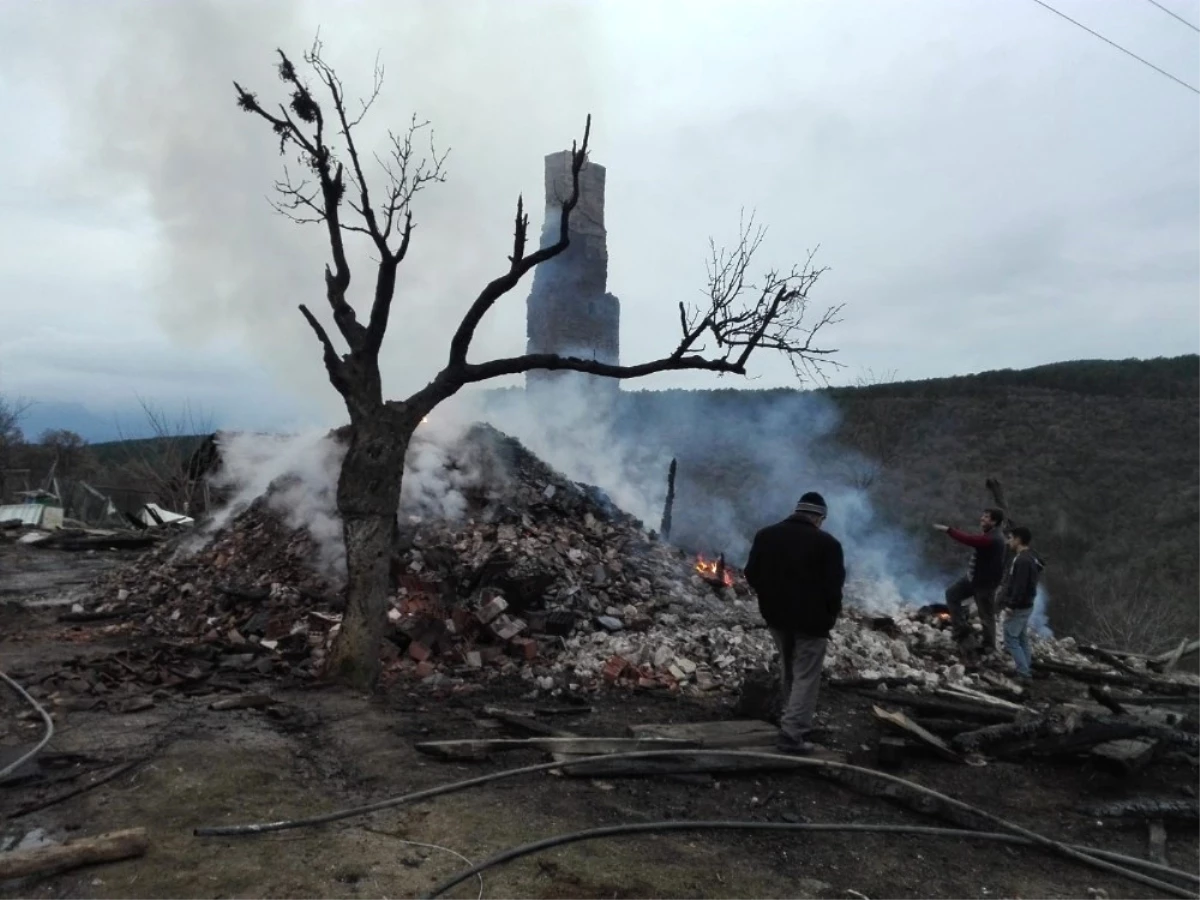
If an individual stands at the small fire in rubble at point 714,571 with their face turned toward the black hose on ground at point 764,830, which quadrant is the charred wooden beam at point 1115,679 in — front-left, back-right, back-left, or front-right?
front-left

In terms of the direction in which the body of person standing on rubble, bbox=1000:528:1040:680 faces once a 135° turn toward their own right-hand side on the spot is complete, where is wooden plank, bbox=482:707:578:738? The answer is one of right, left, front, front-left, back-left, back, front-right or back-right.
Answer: back

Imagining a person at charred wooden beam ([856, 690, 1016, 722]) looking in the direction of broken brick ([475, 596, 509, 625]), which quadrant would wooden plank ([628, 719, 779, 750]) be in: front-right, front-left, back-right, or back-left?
front-left

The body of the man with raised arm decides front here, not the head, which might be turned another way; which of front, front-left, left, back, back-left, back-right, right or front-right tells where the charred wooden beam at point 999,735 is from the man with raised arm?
left

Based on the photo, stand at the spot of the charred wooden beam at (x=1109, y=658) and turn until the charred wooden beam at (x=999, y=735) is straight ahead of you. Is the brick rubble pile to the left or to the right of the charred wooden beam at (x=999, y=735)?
right

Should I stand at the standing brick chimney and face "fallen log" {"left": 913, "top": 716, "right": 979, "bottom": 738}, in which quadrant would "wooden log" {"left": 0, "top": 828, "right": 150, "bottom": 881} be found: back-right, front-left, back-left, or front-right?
front-right

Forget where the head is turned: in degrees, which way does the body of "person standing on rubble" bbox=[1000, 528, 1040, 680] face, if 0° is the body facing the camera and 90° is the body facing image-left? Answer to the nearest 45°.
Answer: approximately 90°

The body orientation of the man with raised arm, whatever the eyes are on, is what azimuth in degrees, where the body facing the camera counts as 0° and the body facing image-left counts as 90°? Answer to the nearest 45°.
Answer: approximately 90°

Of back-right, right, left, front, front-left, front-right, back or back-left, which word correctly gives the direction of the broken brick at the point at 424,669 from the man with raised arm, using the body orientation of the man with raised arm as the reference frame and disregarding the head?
front-left
